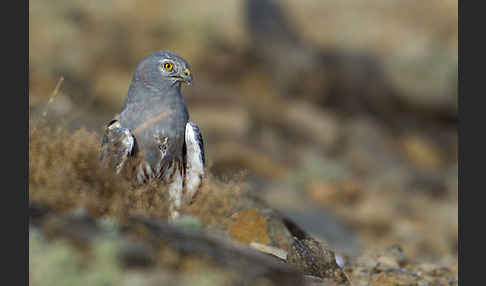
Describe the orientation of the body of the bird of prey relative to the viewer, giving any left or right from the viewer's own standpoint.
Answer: facing the viewer and to the right of the viewer

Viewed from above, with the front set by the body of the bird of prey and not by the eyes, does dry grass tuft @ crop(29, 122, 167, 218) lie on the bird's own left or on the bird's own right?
on the bird's own right

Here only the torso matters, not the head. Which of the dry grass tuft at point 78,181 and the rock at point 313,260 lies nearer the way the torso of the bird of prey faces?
the rock
